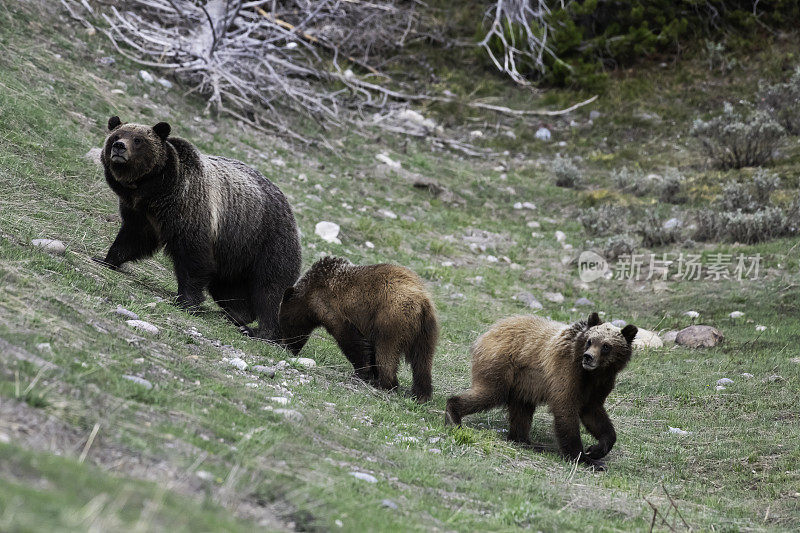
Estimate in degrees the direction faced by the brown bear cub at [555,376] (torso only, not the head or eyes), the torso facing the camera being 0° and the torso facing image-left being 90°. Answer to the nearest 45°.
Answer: approximately 315°

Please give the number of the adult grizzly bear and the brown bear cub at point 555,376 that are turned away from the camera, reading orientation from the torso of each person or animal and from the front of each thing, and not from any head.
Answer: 0

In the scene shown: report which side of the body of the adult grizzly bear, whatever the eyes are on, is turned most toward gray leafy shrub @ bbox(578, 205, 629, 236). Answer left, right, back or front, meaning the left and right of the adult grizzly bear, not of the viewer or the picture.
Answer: back

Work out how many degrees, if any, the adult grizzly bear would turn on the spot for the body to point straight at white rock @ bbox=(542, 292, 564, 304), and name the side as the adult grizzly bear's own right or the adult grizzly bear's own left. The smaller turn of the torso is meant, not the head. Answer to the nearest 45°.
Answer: approximately 180°

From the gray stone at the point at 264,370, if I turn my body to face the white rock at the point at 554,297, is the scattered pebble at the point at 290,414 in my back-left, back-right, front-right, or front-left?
back-right

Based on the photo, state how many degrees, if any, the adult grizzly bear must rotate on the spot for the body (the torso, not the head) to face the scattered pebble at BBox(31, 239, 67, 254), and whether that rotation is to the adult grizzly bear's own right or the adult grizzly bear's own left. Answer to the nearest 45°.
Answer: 0° — it already faces it

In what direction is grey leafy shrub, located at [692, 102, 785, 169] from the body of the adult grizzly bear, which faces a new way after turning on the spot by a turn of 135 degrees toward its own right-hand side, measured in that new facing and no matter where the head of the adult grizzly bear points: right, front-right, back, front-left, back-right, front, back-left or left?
front-right

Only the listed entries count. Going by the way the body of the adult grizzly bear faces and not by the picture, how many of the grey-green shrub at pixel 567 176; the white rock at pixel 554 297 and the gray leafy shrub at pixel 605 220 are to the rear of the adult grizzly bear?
3

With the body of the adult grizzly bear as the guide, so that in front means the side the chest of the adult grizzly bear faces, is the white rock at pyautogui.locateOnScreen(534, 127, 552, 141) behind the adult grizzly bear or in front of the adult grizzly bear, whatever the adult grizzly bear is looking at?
behind

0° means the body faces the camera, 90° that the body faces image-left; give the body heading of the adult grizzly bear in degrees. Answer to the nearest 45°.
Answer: approximately 45°
